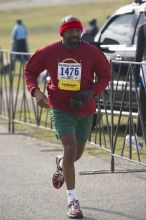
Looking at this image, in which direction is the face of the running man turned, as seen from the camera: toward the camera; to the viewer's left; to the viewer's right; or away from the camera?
toward the camera

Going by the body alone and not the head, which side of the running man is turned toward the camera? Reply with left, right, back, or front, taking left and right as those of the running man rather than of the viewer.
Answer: front

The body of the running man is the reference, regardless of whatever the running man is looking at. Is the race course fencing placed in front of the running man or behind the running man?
behind
